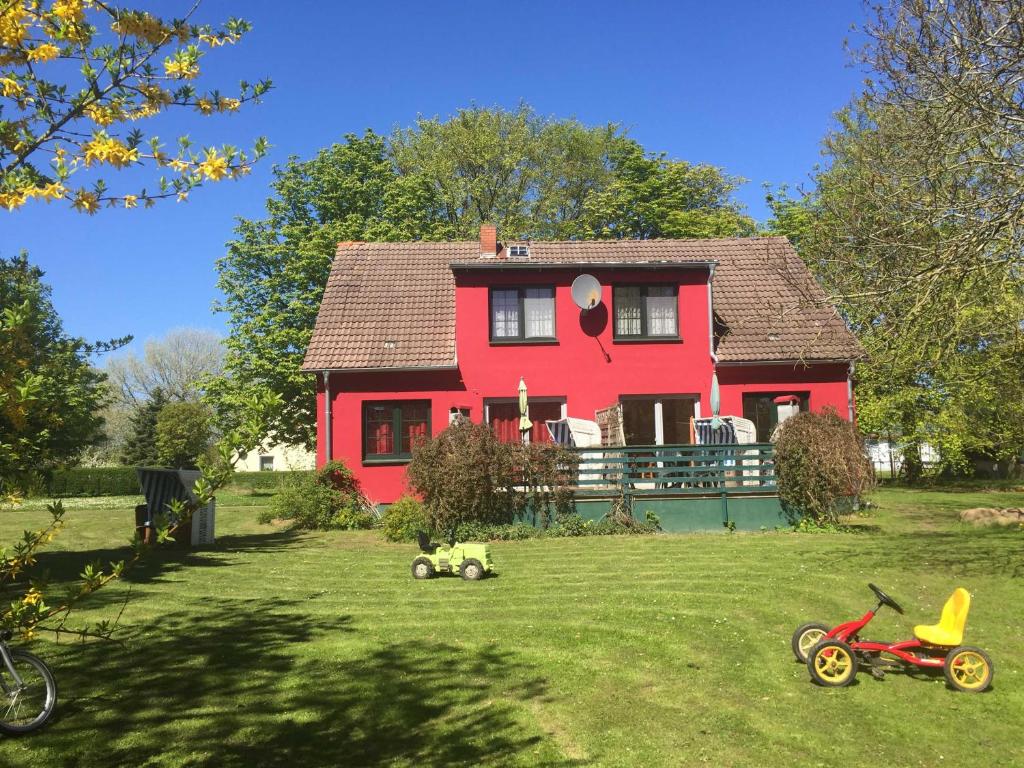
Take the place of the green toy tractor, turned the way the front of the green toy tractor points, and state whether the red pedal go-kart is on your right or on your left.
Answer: on your right

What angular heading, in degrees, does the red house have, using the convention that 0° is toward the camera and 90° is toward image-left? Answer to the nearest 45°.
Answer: approximately 0°

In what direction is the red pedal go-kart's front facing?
to the viewer's left

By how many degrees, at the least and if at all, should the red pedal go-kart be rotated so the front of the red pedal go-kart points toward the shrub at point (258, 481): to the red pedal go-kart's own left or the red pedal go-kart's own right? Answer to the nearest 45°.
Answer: approximately 45° to the red pedal go-kart's own right

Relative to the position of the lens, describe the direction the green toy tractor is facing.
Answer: facing to the right of the viewer

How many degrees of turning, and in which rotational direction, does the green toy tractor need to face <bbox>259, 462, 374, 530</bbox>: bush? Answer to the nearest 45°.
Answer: approximately 90° to its left

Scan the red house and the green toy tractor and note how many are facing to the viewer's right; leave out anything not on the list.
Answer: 1

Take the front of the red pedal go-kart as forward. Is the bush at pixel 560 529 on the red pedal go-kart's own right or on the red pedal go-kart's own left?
on the red pedal go-kart's own right

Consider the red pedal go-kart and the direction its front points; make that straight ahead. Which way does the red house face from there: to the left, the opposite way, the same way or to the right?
to the left
